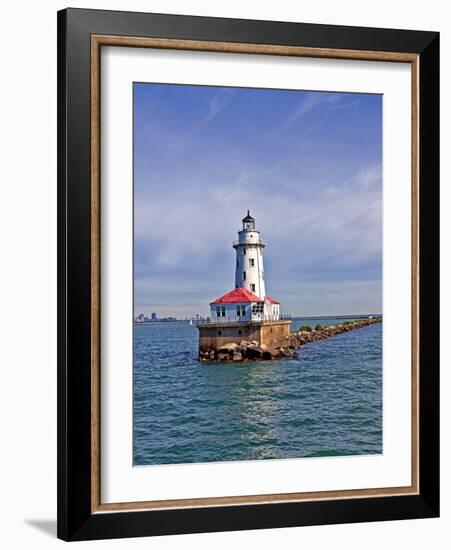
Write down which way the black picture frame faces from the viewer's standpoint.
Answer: facing the viewer and to the right of the viewer
